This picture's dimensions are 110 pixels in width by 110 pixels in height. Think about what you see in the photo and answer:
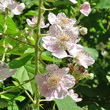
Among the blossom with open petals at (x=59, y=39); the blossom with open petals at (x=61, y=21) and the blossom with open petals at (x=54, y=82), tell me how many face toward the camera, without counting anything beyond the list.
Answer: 3

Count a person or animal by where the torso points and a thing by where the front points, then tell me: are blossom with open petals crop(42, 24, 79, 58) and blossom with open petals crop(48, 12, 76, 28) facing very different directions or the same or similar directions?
same or similar directions

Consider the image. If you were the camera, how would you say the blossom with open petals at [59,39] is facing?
facing the viewer

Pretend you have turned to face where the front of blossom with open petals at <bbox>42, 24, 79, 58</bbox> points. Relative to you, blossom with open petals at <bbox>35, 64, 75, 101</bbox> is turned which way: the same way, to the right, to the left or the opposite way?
the same way

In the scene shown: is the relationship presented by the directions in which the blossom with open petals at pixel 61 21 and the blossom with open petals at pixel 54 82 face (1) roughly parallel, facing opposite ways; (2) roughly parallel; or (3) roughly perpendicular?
roughly parallel

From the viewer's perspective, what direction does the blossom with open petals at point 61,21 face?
toward the camera

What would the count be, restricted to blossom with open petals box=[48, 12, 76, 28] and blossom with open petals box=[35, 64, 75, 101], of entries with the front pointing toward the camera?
2
